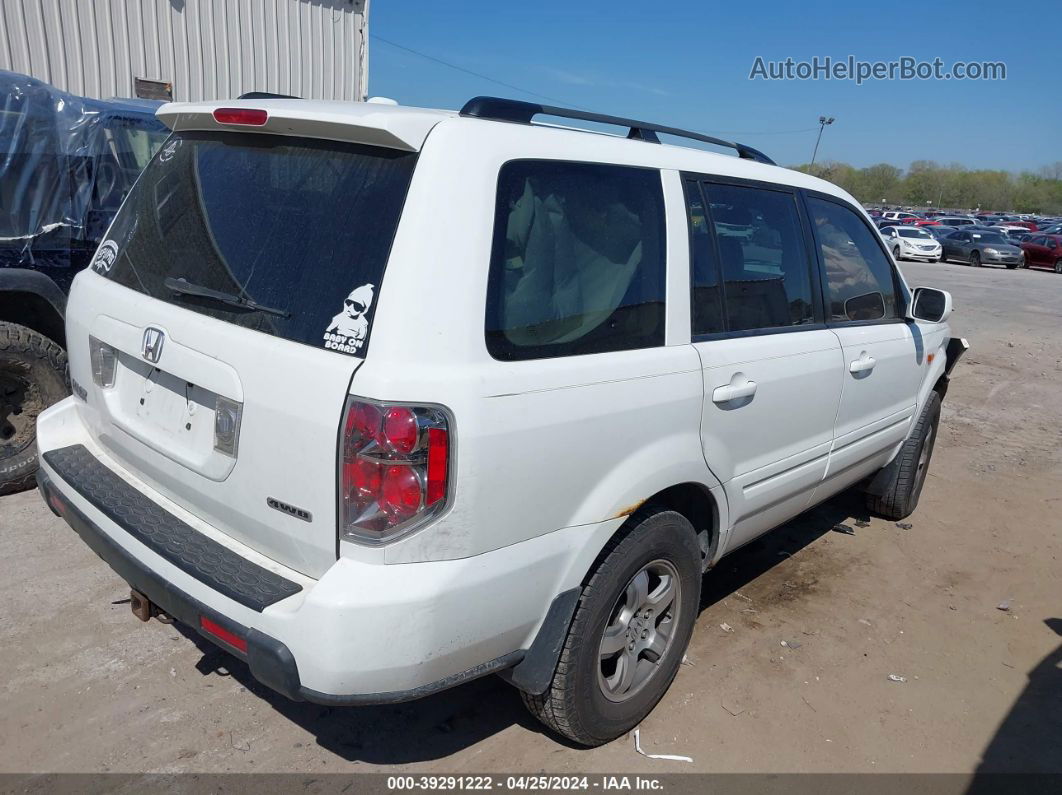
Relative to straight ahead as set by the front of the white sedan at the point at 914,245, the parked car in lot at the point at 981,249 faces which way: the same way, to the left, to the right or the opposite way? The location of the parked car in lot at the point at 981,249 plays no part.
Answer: the same way

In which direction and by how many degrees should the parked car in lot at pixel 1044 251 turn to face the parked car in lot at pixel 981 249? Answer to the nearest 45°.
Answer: approximately 135° to its right

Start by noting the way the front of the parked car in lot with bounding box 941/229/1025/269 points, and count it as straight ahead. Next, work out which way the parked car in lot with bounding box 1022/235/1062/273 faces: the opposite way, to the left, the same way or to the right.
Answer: the same way

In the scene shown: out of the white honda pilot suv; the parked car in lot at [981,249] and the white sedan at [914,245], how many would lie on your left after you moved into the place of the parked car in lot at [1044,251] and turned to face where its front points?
0

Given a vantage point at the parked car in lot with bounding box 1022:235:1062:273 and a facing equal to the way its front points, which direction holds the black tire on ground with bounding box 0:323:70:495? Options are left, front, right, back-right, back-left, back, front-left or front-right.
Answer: front-right

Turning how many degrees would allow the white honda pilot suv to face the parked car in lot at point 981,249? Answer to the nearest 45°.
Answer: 0° — it already faces it

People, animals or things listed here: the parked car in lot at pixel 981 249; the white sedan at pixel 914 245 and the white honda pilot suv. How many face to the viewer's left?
0

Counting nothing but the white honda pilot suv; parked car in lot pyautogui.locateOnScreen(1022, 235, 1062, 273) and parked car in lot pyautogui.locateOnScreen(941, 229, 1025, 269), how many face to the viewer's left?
0

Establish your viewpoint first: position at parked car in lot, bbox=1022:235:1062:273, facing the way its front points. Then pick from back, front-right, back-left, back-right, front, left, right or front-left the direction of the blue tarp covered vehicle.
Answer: front-right

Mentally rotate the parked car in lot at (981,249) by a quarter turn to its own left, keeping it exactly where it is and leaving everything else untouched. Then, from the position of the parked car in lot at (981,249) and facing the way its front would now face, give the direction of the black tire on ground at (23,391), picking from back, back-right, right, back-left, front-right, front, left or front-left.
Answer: back-right

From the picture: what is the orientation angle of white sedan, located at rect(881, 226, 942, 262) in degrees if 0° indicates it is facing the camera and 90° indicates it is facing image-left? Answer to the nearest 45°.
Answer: approximately 315°

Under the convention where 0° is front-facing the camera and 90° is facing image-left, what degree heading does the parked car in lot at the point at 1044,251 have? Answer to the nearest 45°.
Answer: approximately 315°

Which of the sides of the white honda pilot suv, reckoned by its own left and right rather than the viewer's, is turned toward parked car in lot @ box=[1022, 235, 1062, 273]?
front

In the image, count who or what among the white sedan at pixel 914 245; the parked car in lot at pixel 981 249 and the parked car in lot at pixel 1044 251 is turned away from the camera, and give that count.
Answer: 0

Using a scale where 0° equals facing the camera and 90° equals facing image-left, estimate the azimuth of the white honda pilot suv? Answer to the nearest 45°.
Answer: approximately 225°

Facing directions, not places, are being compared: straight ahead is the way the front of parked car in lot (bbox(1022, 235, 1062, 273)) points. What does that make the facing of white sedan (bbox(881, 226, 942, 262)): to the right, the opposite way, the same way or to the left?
the same way

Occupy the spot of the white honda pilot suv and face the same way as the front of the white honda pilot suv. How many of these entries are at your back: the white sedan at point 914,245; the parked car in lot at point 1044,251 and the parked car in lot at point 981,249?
0
